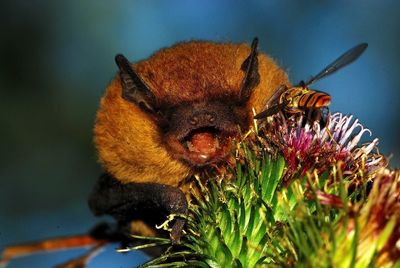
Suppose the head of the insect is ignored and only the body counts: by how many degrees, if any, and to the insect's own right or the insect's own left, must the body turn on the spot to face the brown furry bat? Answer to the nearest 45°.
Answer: approximately 45° to the insect's own left

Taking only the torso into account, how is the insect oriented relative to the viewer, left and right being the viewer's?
facing away from the viewer and to the left of the viewer
